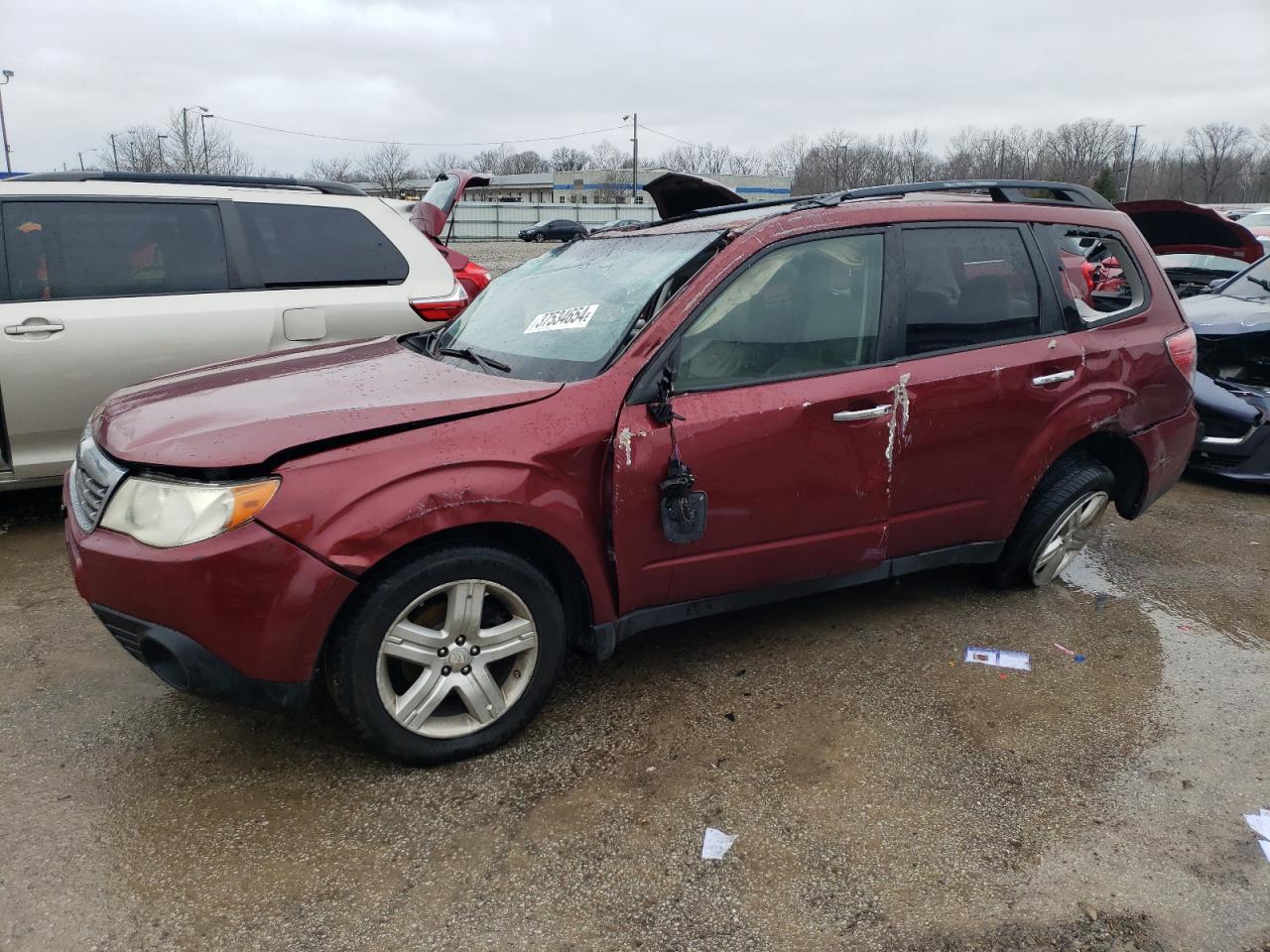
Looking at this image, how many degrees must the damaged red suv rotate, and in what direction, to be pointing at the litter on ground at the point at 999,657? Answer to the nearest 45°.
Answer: approximately 135° to its left

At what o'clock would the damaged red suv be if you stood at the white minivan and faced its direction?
The damaged red suv is roughly at 8 o'clock from the white minivan.

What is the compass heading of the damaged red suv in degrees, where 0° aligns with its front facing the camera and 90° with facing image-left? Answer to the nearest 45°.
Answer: approximately 45°

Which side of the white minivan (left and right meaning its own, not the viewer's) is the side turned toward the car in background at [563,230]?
right

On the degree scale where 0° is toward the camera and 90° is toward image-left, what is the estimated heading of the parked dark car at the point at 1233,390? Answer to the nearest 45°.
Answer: approximately 45°

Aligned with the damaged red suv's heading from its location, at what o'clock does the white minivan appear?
The white minivan is roughly at 3 o'clock from the damaged red suv.

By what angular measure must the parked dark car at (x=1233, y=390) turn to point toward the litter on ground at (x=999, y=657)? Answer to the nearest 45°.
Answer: approximately 45° to its left

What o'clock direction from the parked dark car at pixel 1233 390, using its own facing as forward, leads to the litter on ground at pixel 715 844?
The litter on ground is roughly at 11 o'clock from the parked dark car.

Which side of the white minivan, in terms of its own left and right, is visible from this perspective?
left
